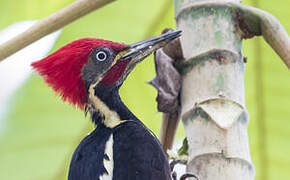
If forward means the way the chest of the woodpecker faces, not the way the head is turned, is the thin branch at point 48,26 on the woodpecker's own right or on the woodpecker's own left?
on the woodpecker's own left

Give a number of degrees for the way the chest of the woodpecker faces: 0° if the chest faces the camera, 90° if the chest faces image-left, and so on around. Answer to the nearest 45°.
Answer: approximately 270°
